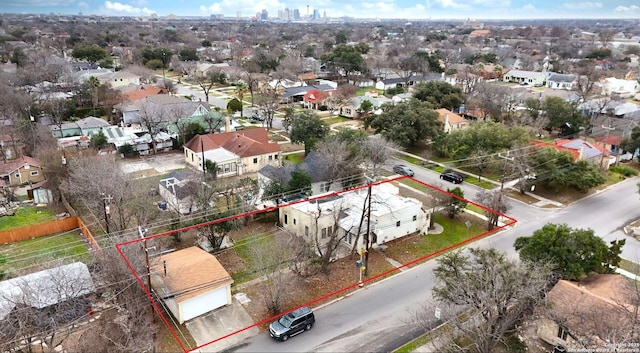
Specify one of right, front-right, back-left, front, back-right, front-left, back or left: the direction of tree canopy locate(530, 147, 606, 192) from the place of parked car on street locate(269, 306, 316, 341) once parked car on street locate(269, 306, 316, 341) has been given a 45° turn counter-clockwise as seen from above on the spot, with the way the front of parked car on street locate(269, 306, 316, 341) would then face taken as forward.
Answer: back-left

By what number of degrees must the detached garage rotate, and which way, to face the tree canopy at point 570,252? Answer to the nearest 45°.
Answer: approximately 45° to its left

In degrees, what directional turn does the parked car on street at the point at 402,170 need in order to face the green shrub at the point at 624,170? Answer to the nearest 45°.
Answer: approximately 45° to its left

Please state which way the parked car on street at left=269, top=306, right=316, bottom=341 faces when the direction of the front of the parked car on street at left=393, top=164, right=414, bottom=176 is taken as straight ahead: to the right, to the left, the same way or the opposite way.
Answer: to the right

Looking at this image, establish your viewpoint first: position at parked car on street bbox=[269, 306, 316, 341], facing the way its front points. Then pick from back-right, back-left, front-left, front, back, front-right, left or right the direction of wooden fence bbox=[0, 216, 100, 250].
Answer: right

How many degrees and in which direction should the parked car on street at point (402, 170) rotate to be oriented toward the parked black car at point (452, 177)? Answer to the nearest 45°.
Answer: approximately 45° to its left

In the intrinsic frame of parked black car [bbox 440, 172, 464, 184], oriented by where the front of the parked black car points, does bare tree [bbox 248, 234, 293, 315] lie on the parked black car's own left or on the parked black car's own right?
on the parked black car's own left

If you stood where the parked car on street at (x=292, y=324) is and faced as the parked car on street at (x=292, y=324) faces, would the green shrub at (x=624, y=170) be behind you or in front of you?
behind

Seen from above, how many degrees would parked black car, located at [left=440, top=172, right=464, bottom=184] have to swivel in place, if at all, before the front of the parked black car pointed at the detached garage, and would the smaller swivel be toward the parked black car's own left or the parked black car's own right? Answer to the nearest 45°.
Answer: approximately 90° to the parked black car's own left

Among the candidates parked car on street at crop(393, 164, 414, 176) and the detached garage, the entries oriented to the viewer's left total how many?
0

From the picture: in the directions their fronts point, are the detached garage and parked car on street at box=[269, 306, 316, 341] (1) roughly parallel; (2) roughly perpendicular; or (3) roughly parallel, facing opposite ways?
roughly perpendicular

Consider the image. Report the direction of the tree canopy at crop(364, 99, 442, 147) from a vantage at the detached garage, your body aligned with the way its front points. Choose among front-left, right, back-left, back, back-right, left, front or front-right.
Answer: left

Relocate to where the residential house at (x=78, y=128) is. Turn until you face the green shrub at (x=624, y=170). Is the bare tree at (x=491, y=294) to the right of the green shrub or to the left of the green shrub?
right
